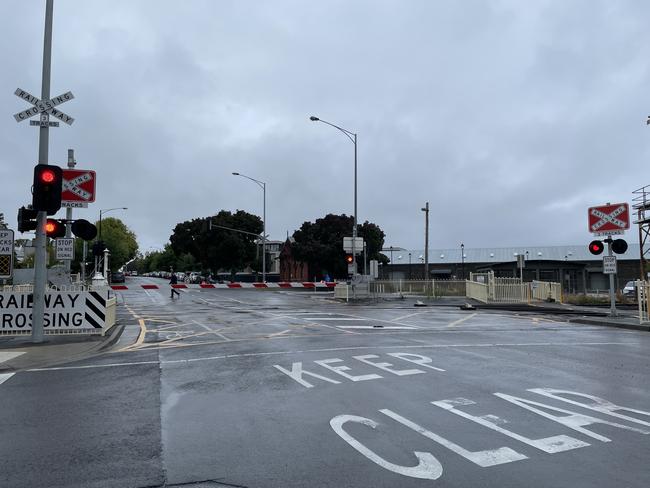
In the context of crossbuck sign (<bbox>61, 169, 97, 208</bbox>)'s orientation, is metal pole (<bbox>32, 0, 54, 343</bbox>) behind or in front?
in front

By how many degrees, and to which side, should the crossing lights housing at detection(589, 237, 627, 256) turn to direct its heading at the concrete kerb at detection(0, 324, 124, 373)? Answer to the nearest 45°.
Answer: approximately 45° to its right

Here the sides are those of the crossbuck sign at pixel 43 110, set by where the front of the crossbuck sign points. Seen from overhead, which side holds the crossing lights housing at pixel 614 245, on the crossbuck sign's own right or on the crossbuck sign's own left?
on the crossbuck sign's own left

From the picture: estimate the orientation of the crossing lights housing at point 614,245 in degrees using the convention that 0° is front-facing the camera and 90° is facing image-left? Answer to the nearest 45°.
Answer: approximately 0°
